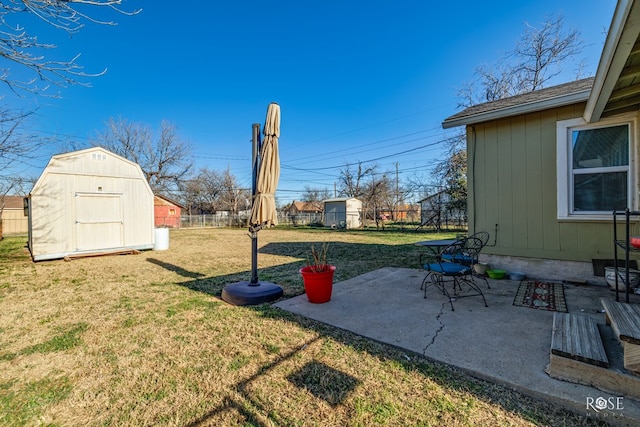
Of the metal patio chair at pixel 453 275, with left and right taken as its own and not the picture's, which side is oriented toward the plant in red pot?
front

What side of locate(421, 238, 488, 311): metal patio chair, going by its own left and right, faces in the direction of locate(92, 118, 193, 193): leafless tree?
right

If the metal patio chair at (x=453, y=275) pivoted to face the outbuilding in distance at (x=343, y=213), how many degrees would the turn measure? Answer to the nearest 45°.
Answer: approximately 90° to its right

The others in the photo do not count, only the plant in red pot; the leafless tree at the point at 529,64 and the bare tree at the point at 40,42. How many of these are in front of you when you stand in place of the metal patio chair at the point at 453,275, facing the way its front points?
2

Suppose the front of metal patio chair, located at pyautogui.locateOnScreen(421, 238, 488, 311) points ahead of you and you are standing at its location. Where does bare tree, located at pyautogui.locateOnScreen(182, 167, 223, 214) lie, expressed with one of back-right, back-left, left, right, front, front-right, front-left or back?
right

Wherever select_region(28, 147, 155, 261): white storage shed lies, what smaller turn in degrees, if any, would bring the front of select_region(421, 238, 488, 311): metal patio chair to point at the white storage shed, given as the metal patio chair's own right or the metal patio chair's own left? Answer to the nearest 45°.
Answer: approximately 45° to the metal patio chair's own right

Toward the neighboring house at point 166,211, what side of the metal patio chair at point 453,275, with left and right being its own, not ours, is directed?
right

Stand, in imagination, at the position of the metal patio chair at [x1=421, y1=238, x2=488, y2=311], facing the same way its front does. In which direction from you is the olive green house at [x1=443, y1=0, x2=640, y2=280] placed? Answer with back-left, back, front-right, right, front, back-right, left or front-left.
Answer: back

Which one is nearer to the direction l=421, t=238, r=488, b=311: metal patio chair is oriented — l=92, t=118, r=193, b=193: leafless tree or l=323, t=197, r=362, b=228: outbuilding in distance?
the leafless tree

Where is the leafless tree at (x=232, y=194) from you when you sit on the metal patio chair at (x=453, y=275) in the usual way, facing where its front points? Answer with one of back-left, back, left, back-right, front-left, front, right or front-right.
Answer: right

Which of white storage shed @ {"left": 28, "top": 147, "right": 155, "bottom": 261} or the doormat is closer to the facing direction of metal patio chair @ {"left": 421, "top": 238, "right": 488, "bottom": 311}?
the white storage shed

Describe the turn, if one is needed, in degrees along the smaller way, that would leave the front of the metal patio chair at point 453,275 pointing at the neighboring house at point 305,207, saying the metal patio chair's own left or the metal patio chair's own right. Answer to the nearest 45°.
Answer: approximately 90° to the metal patio chair's own right

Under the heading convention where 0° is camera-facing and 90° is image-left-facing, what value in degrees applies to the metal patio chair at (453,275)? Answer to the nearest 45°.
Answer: approximately 45°
